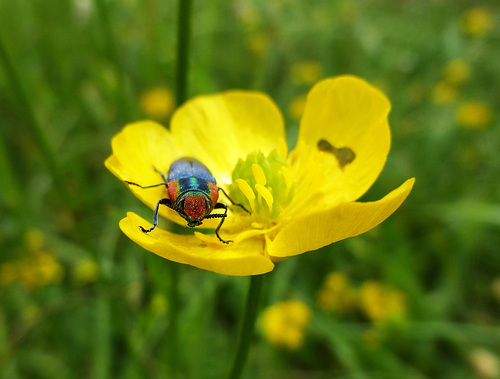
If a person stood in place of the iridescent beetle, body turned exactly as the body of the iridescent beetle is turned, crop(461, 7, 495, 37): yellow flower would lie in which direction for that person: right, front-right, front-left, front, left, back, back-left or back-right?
back-left

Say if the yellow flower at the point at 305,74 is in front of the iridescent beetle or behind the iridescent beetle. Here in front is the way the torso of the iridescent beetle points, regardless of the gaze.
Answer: behind

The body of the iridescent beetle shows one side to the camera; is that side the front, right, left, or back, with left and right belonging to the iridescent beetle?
front

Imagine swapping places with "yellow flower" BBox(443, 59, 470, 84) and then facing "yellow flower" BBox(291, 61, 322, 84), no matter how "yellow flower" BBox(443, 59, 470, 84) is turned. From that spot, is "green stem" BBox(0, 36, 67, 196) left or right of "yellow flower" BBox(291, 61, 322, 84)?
left

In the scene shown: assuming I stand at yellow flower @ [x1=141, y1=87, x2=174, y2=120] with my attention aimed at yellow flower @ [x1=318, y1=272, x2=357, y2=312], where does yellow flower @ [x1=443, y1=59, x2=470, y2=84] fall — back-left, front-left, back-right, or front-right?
front-left

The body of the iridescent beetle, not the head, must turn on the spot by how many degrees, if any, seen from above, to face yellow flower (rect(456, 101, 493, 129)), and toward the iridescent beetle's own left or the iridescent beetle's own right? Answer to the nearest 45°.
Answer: approximately 135° to the iridescent beetle's own left
